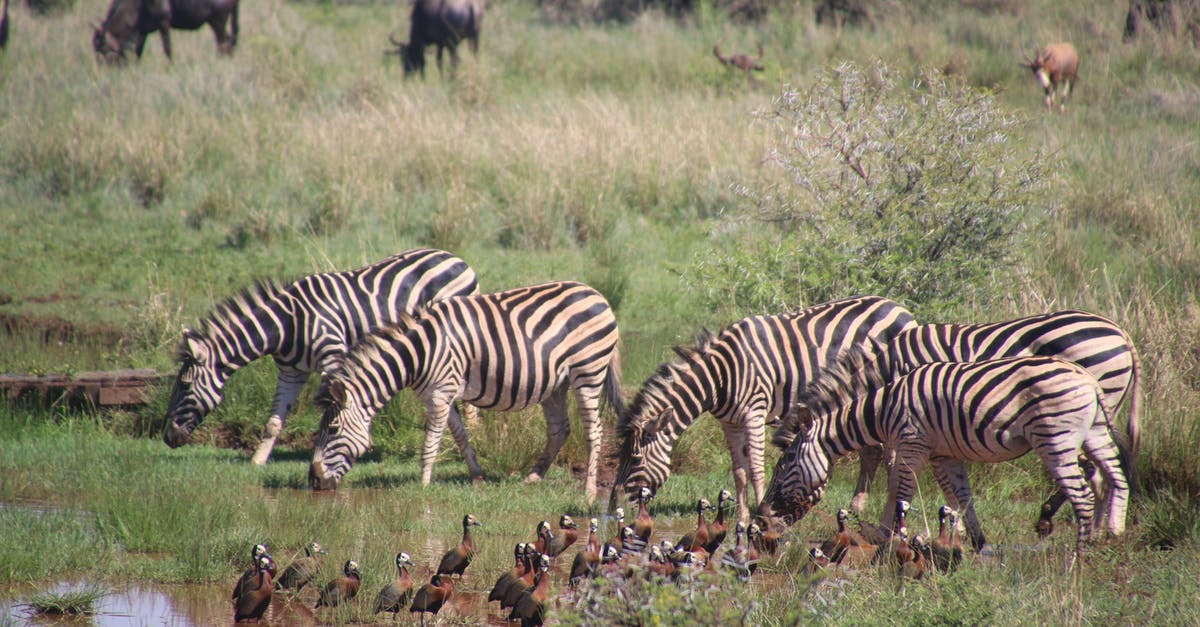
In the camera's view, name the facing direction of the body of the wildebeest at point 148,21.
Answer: to the viewer's left

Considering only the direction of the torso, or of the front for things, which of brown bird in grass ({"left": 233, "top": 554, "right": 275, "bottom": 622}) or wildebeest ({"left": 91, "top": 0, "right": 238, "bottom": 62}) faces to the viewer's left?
the wildebeest

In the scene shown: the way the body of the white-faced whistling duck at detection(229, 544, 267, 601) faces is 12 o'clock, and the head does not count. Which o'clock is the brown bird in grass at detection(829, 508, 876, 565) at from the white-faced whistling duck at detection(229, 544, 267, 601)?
the brown bird in grass at detection(829, 508, 876, 565) is roughly at 12 o'clock from the white-faced whistling duck at detection(229, 544, 267, 601).

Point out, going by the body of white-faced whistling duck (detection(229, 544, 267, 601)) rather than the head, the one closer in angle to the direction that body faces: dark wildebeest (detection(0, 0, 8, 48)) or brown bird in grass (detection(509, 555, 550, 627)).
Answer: the brown bird in grass

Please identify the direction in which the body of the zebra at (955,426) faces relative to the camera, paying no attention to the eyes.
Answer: to the viewer's left

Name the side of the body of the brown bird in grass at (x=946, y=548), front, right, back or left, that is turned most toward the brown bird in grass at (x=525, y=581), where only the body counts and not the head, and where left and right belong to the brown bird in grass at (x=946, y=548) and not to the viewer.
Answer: right

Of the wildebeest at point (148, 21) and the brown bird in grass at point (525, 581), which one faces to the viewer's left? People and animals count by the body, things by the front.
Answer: the wildebeest

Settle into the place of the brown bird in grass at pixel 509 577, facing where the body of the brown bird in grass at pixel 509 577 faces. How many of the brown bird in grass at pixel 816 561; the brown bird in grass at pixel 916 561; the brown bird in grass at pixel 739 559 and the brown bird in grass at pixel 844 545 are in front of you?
4

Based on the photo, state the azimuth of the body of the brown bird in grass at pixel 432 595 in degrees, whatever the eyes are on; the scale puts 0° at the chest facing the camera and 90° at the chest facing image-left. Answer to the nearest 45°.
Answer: approximately 270°

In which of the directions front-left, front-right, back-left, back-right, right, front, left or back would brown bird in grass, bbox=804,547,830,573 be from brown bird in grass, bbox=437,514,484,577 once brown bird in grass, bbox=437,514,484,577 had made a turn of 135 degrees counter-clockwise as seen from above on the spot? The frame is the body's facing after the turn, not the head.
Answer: back-right

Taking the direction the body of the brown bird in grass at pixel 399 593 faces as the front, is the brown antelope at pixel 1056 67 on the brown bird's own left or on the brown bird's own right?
on the brown bird's own left

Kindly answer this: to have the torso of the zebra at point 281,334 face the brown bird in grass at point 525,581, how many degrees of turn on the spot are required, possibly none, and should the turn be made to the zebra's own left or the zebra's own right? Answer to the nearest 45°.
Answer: approximately 90° to the zebra's own left

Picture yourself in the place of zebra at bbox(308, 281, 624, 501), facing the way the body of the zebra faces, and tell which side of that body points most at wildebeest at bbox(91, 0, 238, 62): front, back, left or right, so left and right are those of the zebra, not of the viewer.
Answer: right

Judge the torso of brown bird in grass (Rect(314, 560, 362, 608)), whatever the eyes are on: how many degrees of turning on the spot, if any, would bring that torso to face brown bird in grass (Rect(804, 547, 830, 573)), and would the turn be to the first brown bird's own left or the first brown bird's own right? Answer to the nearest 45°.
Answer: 0° — it already faces it
